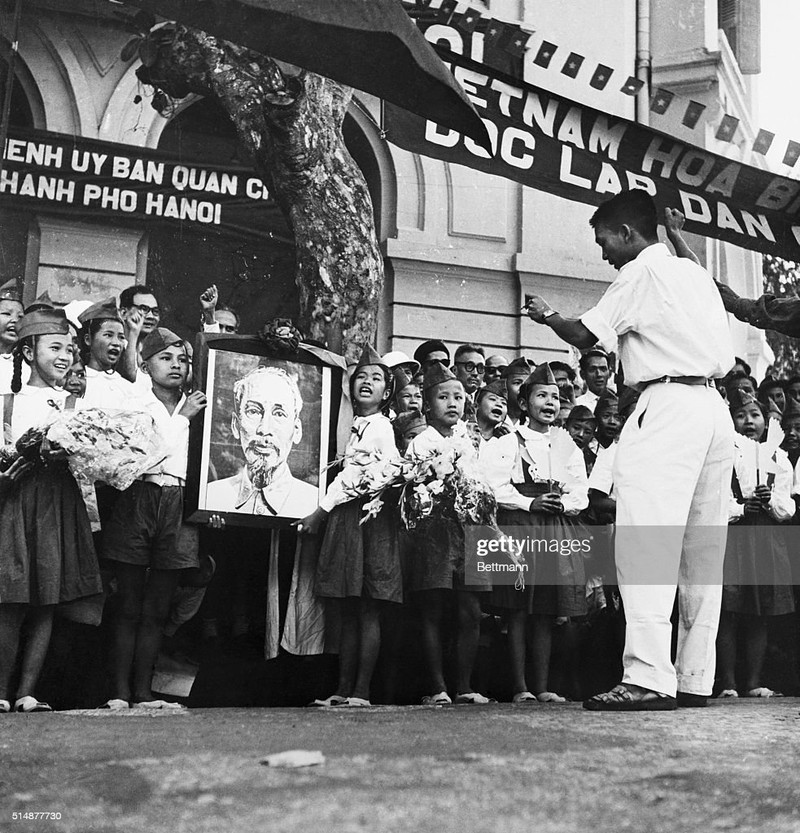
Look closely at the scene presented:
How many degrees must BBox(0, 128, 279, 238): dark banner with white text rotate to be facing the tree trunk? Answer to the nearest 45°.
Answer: approximately 90° to its left

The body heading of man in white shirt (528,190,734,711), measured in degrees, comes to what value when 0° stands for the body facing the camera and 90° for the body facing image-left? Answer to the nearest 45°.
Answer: approximately 135°

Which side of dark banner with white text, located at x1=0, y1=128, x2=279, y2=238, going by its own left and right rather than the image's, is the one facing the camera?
front

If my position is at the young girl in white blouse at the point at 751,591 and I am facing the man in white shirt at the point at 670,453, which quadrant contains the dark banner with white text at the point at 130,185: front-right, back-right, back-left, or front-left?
back-right

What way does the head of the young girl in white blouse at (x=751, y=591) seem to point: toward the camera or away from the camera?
toward the camera

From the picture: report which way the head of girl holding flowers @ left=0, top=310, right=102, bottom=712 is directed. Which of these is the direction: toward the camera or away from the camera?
toward the camera

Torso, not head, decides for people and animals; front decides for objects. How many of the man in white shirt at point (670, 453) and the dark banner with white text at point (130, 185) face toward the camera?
1

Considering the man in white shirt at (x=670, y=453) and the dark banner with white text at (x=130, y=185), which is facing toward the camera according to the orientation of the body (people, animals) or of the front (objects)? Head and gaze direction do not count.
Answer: the dark banner with white text

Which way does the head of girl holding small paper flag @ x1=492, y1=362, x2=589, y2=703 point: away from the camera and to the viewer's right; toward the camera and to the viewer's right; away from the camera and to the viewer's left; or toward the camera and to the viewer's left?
toward the camera and to the viewer's right

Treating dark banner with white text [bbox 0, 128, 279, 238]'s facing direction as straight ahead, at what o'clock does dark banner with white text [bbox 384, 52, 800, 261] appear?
dark banner with white text [bbox 384, 52, 800, 261] is roughly at 9 o'clock from dark banner with white text [bbox 0, 128, 279, 238].

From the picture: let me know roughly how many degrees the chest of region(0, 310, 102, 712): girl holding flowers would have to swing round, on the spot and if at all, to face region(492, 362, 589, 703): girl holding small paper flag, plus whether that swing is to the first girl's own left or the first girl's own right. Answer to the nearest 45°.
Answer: approximately 45° to the first girl's own left
